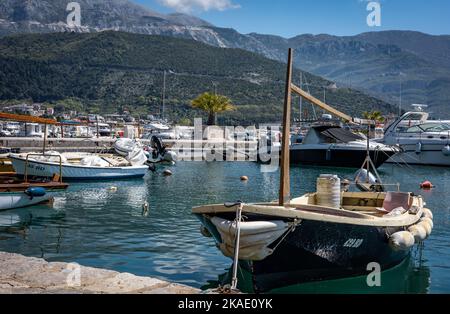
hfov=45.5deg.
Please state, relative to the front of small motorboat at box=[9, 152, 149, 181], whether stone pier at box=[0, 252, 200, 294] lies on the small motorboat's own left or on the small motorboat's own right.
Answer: on the small motorboat's own left

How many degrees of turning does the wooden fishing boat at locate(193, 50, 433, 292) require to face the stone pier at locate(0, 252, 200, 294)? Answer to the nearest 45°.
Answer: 0° — it already faces it

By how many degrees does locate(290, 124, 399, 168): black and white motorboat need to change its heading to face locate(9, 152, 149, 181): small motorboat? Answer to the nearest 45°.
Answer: approximately 135° to its right

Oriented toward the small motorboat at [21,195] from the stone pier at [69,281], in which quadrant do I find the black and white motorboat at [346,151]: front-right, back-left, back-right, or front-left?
front-right

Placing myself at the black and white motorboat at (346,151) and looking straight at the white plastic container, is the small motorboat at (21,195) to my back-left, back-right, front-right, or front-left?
front-right

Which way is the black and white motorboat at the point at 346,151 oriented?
to the viewer's right

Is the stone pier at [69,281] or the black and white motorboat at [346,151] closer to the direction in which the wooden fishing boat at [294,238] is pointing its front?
the stone pier

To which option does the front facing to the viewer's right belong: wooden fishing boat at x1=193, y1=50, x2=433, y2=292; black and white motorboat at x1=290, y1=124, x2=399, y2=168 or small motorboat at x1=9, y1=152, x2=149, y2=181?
black and white motorboat at x1=290, y1=124, x2=399, y2=168

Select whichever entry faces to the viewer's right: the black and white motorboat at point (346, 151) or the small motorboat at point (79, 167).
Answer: the black and white motorboat at point (346, 151)

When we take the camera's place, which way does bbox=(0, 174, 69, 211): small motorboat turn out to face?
facing to the right of the viewer

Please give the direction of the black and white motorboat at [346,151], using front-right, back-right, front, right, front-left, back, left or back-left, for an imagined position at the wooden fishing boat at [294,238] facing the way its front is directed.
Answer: back-right

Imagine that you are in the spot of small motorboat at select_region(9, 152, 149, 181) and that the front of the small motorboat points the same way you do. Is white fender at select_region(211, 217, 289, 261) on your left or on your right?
on your left

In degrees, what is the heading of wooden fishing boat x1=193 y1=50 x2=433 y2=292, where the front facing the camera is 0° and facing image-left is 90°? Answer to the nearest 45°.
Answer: approximately 45°

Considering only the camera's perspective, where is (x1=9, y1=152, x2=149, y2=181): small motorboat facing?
facing to the left of the viewer
